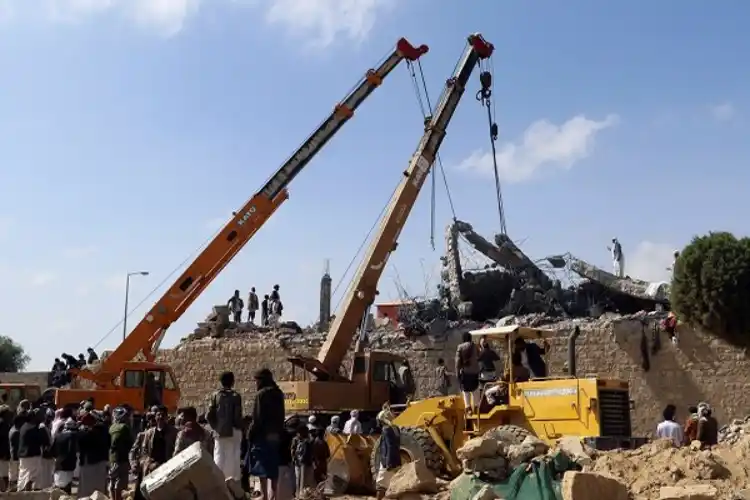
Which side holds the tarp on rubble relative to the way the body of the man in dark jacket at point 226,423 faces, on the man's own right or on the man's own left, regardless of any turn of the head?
on the man's own right

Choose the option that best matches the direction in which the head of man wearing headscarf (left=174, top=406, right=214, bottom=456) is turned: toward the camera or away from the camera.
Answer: away from the camera

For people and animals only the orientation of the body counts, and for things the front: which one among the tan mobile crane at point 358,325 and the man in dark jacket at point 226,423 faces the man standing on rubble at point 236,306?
the man in dark jacket

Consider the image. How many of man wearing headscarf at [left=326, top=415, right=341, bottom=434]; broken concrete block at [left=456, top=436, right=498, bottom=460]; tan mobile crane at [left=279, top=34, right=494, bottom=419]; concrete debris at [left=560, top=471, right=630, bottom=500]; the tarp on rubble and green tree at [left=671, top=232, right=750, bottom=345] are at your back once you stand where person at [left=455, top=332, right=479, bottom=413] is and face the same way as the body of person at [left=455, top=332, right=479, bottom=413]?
3

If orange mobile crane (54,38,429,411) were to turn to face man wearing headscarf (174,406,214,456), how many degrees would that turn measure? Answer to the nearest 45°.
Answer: approximately 90° to its right

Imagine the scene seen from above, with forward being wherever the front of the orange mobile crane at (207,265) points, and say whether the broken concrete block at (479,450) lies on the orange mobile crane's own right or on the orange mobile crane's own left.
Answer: on the orange mobile crane's own right

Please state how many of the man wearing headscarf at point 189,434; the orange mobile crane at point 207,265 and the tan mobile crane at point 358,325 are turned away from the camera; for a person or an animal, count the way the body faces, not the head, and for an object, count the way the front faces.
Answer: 1

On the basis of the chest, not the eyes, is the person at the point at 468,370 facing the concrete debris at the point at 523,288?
yes

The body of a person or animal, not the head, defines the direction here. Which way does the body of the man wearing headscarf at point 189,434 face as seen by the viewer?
away from the camera

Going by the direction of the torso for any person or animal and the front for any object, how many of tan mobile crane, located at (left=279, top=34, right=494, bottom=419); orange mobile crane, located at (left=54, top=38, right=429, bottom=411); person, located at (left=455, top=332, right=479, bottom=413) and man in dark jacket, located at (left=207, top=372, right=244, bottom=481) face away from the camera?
2

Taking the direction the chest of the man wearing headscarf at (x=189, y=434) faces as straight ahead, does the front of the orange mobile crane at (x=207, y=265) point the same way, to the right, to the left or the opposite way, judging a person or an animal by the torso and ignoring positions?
to the right

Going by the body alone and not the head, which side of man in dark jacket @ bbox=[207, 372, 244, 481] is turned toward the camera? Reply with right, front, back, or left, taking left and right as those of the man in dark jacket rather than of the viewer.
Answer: back

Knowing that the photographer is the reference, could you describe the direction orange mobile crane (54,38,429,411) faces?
facing to the right of the viewer

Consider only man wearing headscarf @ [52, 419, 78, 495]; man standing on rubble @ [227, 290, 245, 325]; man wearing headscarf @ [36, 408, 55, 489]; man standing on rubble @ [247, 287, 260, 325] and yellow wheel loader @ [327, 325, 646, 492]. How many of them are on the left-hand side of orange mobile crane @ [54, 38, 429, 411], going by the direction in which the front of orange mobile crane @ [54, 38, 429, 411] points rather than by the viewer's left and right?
2

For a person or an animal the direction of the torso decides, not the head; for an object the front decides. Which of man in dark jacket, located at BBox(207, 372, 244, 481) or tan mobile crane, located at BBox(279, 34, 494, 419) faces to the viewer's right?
the tan mobile crane

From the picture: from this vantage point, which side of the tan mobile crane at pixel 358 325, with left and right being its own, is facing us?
right
